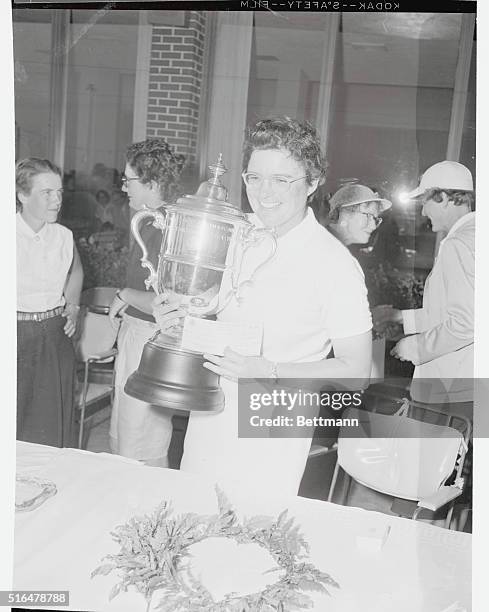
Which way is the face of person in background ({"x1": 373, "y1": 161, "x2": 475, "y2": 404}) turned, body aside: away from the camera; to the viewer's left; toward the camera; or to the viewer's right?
to the viewer's left

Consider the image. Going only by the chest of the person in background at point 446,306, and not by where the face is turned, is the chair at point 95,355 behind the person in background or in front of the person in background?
in front

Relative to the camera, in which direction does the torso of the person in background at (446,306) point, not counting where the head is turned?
to the viewer's left

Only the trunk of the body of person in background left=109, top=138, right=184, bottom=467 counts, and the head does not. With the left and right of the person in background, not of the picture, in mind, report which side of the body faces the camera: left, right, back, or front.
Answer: left

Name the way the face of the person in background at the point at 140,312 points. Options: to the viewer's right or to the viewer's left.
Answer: to the viewer's left

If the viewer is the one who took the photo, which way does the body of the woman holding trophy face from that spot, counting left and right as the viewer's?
facing the viewer and to the left of the viewer

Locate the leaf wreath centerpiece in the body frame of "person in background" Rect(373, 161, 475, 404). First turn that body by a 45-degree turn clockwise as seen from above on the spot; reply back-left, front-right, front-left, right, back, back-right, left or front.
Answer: left
